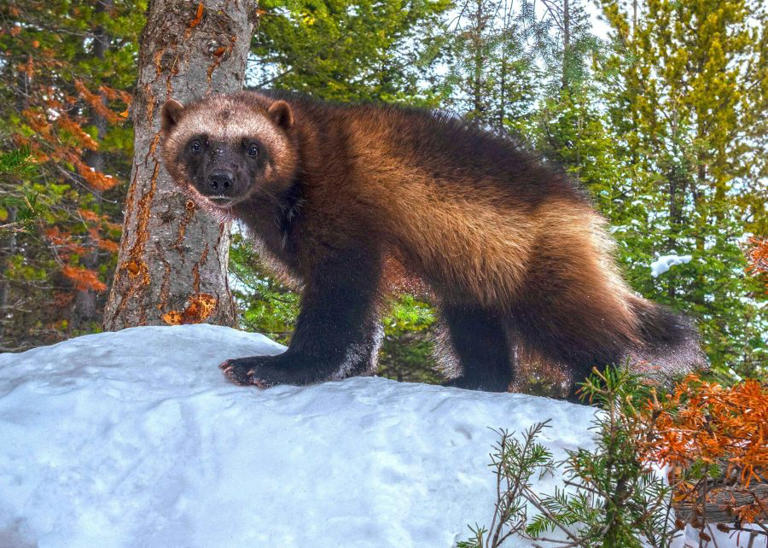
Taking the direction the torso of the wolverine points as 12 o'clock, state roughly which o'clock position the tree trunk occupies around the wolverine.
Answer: The tree trunk is roughly at 1 o'clock from the wolverine.

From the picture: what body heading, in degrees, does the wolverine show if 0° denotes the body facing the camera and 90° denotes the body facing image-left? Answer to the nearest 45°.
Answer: approximately 90°
